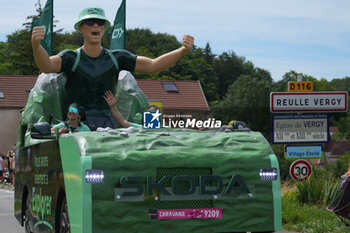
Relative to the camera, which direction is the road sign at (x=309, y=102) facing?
toward the camera

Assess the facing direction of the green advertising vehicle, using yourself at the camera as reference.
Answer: facing the viewer

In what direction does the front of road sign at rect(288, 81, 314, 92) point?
toward the camera

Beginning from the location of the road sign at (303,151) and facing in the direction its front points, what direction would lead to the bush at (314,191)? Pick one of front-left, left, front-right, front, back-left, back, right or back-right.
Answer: front

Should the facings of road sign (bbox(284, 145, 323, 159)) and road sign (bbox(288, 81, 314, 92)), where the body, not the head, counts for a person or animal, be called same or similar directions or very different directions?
same or similar directions

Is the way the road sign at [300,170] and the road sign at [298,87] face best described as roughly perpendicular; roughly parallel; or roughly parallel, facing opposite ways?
roughly parallel

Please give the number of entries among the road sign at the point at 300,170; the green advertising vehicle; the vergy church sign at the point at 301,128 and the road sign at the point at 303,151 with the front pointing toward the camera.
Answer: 4
